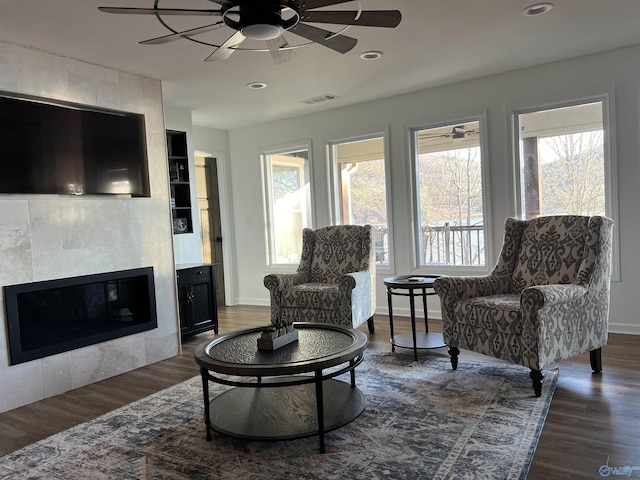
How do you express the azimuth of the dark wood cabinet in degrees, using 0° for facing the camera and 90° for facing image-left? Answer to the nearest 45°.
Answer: approximately 315°

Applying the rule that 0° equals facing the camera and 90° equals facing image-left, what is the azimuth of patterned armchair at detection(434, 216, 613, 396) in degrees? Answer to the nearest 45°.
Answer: approximately 45°

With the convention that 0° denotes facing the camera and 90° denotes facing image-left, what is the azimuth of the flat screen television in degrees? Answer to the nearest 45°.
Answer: approximately 315°

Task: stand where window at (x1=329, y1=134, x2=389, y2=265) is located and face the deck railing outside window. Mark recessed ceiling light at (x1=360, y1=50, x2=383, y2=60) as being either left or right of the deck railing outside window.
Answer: right

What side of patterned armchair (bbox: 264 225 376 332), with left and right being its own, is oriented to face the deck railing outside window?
back

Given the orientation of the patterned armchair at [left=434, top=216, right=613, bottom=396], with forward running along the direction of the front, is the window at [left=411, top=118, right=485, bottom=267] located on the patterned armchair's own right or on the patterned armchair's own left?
on the patterned armchair's own right

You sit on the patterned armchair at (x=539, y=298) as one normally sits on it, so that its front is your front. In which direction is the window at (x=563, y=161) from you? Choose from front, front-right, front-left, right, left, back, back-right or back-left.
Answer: back-right
